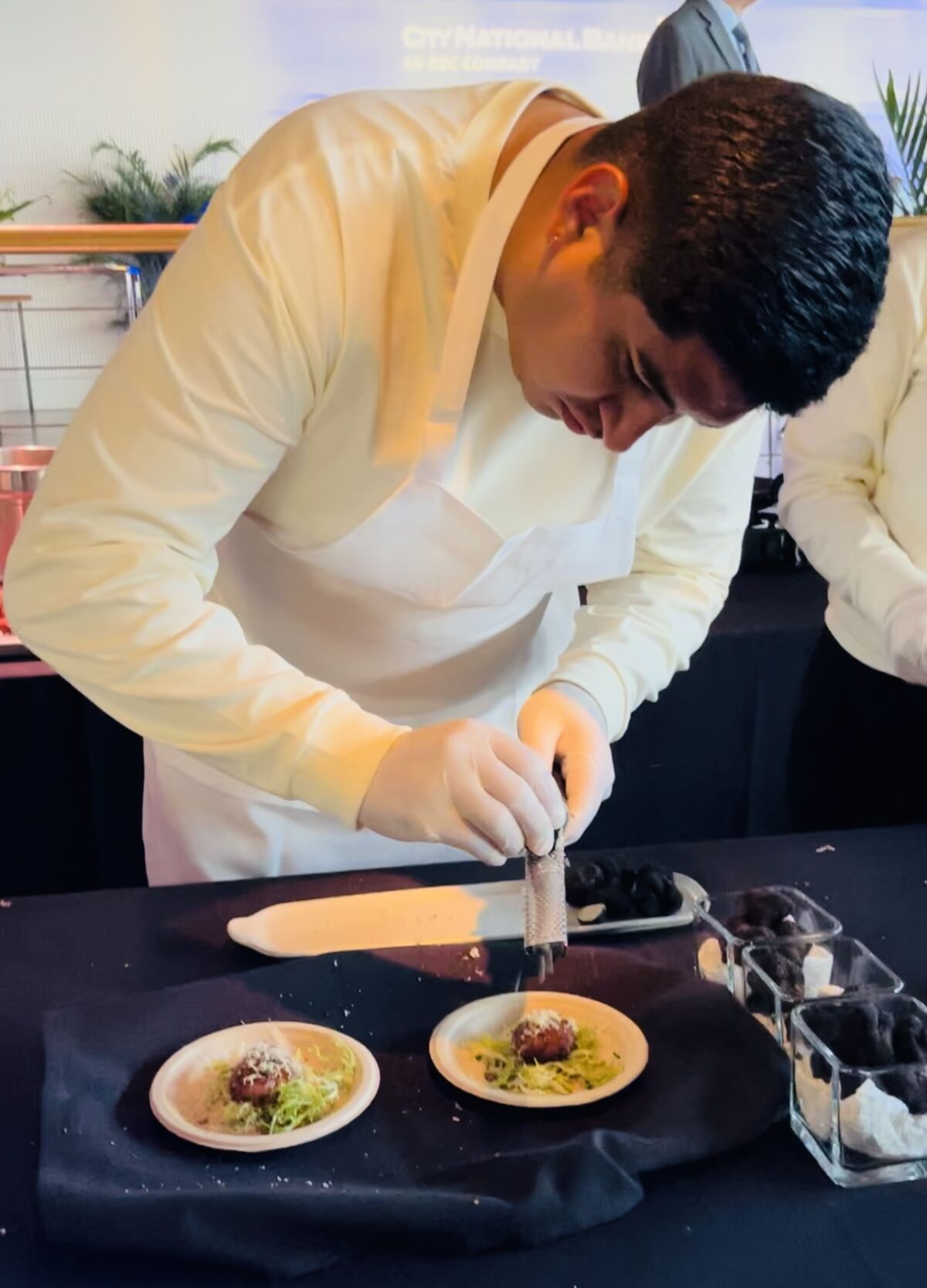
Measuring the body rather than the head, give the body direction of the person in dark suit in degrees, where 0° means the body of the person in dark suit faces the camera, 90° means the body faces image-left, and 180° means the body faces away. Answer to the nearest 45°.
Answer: approximately 315°

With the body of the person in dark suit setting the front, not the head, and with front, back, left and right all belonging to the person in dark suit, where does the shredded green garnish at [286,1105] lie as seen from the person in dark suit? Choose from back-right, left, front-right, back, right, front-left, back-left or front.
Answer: front-right

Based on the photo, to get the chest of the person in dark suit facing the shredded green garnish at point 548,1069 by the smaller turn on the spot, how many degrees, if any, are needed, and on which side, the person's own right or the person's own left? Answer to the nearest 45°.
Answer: approximately 45° to the person's own right

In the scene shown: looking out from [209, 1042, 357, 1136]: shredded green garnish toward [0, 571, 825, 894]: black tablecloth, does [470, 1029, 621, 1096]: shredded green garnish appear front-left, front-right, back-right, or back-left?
front-right

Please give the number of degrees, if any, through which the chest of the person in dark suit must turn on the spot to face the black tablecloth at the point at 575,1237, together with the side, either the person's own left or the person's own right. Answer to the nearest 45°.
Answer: approximately 45° to the person's own right

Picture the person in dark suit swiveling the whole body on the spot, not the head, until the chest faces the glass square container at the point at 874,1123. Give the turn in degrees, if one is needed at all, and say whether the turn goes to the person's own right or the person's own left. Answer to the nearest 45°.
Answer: approximately 45° to the person's own right

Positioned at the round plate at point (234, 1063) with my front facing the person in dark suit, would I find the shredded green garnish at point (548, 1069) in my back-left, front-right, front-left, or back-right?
front-right

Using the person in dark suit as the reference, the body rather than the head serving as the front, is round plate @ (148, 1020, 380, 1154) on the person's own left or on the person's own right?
on the person's own right
